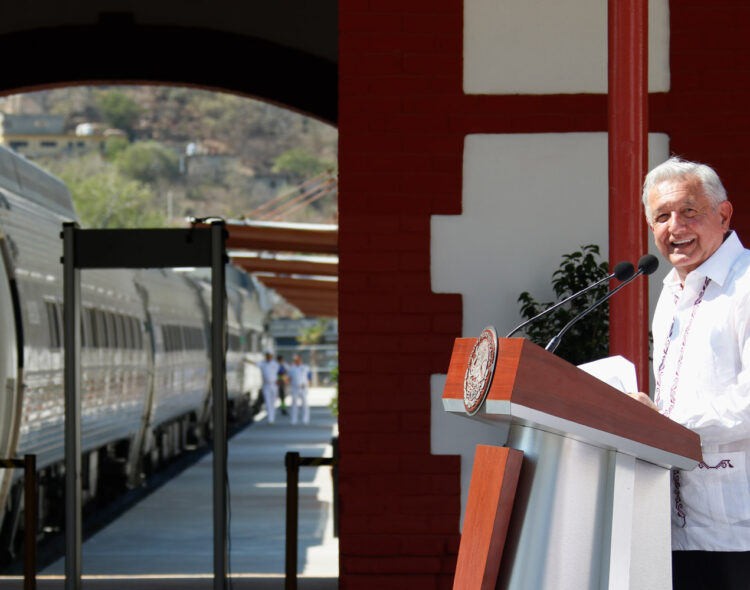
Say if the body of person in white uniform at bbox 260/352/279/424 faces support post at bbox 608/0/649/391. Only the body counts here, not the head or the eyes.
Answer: yes

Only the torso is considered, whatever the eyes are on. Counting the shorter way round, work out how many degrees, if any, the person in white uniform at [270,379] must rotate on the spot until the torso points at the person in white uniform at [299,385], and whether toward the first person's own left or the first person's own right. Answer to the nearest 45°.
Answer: approximately 90° to the first person's own left

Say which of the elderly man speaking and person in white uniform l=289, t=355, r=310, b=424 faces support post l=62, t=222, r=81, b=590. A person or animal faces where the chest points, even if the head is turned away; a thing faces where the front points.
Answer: the person in white uniform

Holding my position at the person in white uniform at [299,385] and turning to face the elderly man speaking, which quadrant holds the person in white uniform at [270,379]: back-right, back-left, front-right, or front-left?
back-right

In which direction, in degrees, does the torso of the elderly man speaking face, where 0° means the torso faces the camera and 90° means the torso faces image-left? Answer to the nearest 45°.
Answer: approximately 45°

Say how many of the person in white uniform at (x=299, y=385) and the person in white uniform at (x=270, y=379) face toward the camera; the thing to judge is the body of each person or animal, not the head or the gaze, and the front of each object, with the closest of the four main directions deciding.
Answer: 2

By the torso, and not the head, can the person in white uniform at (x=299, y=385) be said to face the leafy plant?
yes

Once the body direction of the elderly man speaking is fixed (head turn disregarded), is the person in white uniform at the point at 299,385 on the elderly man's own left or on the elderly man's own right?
on the elderly man's own right

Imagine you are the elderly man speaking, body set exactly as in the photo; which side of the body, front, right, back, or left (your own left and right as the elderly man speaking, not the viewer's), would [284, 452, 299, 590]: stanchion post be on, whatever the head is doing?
right

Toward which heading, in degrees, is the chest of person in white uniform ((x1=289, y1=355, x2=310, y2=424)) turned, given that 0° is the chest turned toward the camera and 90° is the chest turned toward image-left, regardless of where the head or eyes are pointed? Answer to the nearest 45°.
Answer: approximately 0°
